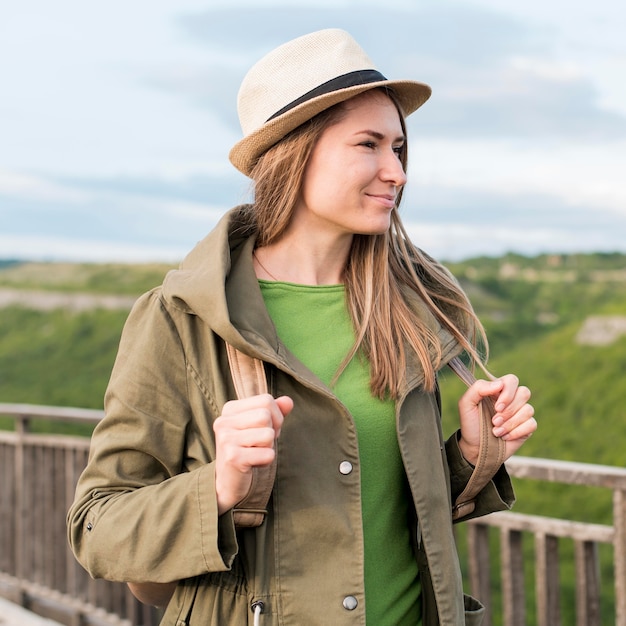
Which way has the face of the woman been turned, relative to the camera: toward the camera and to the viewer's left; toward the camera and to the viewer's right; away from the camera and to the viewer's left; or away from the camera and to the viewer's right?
toward the camera and to the viewer's right
